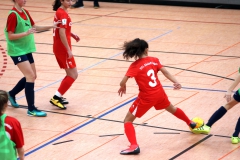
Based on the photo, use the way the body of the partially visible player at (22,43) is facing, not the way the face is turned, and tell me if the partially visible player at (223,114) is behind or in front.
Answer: in front

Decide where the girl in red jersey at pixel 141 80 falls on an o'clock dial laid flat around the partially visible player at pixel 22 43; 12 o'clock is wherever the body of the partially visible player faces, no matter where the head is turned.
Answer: The girl in red jersey is roughly at 12 o'clock from the partially visible player.

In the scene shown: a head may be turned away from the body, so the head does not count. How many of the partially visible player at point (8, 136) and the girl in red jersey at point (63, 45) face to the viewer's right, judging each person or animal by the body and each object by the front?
1

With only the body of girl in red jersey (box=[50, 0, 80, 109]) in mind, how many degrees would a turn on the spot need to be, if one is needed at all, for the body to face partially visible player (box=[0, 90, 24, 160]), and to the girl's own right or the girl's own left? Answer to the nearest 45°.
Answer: approximately 90° to the girl's own right

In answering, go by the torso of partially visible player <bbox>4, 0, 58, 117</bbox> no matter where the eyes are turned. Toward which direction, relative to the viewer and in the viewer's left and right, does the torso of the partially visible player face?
facing the viewer and to the right of the viewer

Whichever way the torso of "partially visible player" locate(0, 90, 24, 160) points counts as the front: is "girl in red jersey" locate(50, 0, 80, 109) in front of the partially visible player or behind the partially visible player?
in front

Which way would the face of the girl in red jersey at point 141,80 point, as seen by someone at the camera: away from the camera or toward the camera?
away from the camera

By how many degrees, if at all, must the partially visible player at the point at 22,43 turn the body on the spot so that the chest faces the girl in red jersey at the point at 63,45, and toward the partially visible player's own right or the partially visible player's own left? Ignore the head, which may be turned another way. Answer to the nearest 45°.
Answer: approximately 45° to the partially visible player's own left
